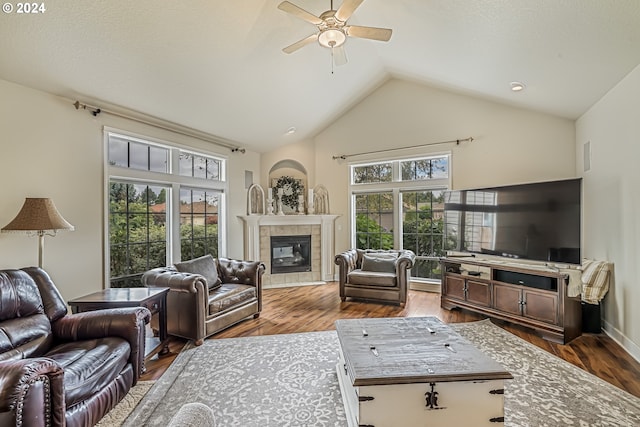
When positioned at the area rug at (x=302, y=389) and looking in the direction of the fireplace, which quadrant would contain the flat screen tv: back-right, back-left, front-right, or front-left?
front-right

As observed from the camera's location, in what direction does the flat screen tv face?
facing the viewer and to the left of the viewer

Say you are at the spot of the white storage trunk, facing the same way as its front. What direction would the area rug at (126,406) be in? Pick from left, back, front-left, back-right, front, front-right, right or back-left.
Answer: right

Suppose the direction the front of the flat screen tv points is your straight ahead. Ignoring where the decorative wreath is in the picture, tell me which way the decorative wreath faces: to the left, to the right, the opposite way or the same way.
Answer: to the left

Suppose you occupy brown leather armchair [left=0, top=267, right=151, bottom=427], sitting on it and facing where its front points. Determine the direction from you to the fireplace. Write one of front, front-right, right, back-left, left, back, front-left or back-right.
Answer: left

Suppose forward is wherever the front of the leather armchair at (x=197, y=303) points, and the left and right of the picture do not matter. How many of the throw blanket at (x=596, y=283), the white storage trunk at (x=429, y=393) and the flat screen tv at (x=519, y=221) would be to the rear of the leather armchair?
0

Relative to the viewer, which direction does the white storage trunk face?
toward the camera

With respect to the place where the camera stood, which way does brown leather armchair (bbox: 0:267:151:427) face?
facing the viewer and to the right of the viewer

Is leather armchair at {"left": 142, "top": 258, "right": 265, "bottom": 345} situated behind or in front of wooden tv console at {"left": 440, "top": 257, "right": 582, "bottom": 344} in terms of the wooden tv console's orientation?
in front

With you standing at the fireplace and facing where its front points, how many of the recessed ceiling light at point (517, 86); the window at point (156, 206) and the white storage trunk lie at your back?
0

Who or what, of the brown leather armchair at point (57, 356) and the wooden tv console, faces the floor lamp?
the wooden tv console

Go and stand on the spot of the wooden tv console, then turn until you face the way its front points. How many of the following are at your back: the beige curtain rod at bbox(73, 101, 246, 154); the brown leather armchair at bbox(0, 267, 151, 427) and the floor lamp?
0

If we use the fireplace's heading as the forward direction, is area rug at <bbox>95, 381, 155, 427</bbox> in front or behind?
in front

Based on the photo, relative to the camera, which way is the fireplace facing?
toward the camera

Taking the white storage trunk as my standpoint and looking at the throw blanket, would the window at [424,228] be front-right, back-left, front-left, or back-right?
front-left

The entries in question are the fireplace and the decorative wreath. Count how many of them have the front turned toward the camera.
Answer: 2

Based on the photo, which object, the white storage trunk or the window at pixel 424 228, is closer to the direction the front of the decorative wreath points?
the white storage trunk

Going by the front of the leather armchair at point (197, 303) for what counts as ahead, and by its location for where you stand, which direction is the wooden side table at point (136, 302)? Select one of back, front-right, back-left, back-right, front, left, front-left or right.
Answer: right

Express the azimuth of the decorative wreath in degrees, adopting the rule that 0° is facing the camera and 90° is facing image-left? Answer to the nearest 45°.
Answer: approximately 0°

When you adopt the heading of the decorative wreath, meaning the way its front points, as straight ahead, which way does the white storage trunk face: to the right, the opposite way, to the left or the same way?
the same way
